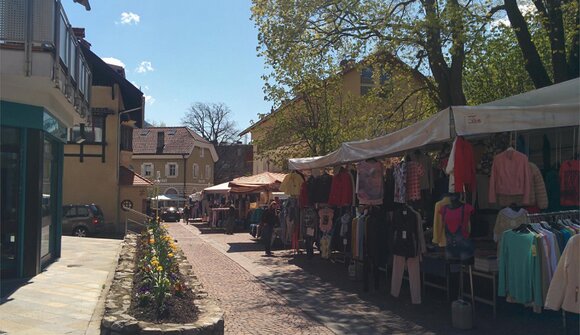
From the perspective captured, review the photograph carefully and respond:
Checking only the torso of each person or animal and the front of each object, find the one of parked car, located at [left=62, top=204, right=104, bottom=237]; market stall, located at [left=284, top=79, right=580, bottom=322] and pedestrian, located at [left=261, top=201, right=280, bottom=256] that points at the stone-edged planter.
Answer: the market stall

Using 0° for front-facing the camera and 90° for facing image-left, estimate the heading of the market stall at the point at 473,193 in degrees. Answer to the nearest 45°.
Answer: approximately 45°

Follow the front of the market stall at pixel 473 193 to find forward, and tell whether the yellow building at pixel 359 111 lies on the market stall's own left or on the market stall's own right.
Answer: on the market stall's own right

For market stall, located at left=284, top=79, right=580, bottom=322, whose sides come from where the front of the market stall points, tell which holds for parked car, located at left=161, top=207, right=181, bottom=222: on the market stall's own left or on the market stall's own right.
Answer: on the market stall's own right

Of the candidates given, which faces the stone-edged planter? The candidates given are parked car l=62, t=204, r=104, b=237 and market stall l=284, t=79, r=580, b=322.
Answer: the market stall

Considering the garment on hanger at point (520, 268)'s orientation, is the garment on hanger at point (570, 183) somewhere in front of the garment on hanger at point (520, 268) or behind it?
behind

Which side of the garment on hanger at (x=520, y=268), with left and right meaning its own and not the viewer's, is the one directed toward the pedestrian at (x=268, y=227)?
right

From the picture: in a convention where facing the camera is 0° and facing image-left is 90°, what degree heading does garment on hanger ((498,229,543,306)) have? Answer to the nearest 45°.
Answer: approximately 45°
